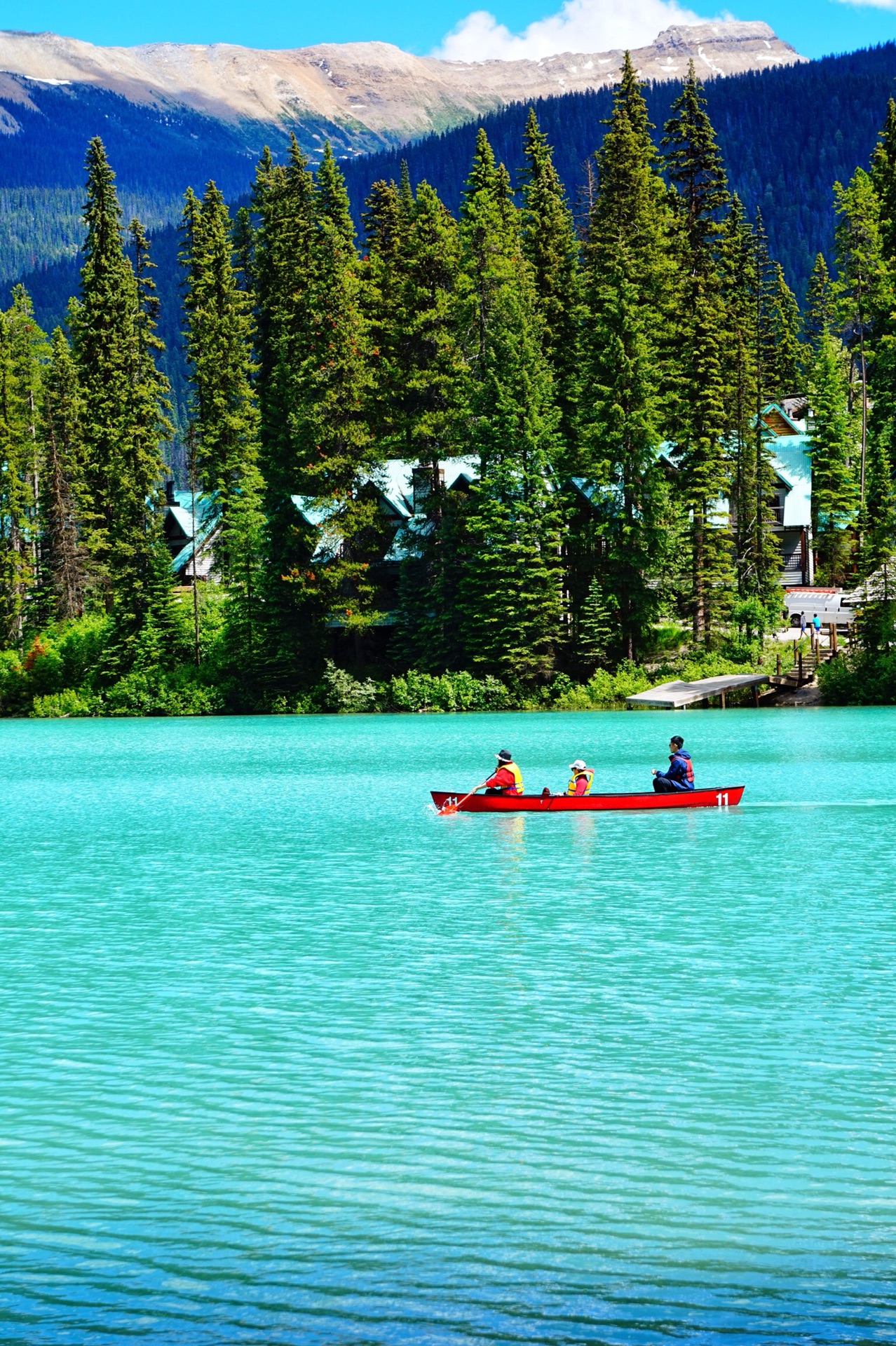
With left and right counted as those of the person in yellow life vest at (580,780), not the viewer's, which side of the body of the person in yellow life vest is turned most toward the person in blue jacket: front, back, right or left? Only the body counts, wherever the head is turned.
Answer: back

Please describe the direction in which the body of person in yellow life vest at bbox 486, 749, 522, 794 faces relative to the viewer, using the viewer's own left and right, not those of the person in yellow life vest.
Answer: facing to the left of the viewer

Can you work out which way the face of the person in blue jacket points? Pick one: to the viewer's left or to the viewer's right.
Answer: to the viewer's left

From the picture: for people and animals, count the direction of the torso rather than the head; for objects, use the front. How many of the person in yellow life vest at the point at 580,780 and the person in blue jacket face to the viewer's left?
2

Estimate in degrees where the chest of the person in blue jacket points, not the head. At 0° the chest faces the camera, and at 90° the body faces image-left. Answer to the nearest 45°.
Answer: approximately 90°

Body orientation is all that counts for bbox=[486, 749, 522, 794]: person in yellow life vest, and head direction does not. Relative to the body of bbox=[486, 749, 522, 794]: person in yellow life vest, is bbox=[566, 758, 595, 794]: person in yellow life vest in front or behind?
behind

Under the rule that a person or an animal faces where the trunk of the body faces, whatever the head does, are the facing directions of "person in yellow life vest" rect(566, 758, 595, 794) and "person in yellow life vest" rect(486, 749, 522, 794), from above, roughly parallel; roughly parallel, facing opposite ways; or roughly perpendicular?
roughly parallel

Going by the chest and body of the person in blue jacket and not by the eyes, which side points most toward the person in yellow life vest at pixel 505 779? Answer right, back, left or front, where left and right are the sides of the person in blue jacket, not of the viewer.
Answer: front

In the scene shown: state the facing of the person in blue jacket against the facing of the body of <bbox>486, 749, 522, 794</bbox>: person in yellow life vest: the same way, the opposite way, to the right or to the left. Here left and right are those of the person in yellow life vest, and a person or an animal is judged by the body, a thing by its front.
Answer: the same way

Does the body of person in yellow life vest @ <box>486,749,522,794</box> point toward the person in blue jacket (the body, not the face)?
no

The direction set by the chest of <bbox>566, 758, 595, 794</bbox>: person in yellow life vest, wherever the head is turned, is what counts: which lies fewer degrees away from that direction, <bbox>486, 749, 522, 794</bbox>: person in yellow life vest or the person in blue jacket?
the person in yellow life vest

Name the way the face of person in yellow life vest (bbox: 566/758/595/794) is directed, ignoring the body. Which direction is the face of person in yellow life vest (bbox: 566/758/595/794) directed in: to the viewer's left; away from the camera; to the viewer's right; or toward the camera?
to the viewer's left

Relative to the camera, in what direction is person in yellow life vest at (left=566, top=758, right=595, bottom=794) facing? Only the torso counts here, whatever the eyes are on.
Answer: to the viewer's left

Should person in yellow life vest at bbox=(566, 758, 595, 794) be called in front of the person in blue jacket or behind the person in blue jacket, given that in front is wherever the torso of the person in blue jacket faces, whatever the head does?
in front
